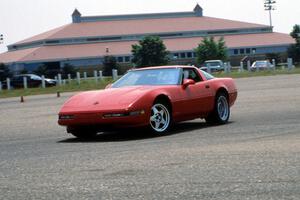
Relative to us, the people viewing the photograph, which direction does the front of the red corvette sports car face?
facing the viewer and to the left of the viewer
